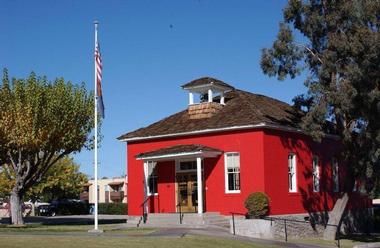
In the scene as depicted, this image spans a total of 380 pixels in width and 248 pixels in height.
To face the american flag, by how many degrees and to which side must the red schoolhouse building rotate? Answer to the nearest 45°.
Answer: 0° — it already faces it

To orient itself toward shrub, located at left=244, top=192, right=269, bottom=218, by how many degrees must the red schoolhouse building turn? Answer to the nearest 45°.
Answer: approximately 45° to its left

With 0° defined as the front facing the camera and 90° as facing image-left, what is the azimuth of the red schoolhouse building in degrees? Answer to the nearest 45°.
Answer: approximately 45°

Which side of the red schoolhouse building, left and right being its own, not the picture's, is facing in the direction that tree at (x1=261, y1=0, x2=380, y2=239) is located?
left

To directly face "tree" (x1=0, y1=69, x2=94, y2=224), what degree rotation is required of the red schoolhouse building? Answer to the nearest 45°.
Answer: approximately 45° to its right

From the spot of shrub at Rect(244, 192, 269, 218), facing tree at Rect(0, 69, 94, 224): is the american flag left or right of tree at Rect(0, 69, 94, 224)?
left
